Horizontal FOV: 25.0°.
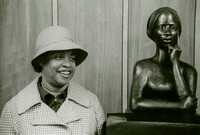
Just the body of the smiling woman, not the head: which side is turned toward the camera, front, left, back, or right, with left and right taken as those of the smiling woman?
front

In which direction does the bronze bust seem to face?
toward the camera

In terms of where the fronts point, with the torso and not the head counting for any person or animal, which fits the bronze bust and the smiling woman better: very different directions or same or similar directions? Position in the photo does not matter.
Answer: same or similar directions

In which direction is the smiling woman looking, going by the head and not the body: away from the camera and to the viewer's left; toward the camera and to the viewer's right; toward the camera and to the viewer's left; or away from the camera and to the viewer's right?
toward the camera and to the viewer's right

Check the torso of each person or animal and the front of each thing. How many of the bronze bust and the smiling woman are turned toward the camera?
2
